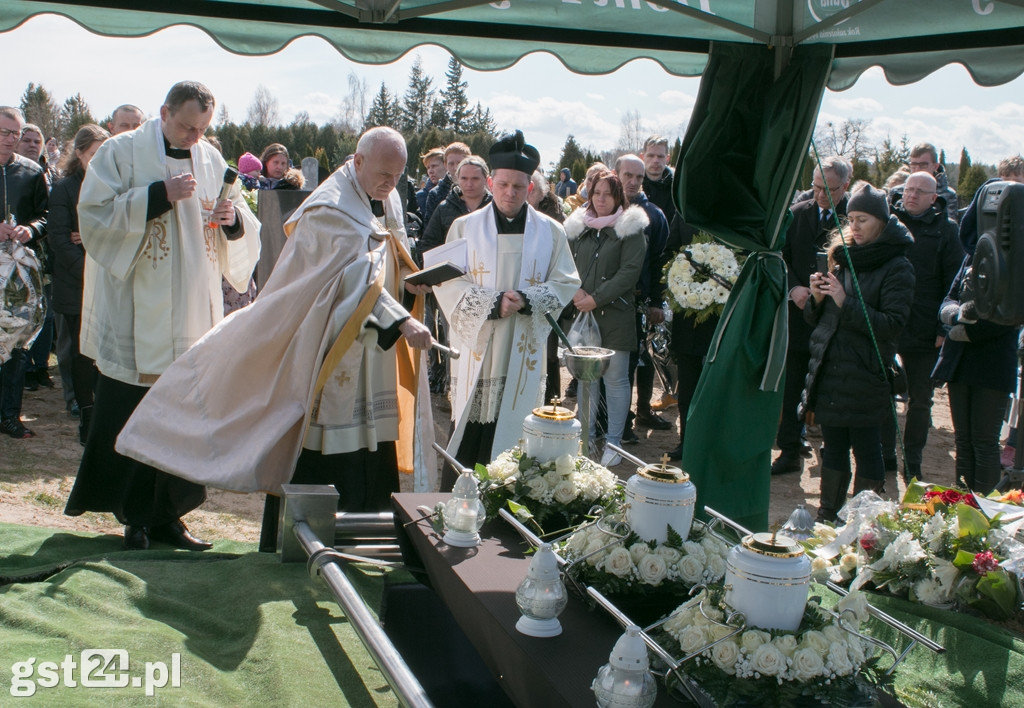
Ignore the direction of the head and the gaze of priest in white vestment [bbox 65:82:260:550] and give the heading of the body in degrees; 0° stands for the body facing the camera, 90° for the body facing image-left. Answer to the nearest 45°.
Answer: approximately 315°

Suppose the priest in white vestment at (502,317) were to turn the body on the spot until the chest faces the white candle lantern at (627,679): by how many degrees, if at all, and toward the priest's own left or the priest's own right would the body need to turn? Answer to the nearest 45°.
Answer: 0° — they already face it

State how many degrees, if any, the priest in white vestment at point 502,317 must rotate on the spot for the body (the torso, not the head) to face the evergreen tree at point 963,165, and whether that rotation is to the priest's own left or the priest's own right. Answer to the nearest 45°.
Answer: approximately 135° to the priest's own left

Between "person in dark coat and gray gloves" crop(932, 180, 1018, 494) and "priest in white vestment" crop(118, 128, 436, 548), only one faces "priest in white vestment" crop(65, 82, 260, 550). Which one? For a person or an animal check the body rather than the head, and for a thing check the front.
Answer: the person in dark coat and gray gloves

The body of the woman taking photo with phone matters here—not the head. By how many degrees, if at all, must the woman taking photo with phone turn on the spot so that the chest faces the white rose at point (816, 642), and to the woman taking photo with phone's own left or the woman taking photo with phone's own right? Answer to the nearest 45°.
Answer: approximately 45° to the woman taking photo with phone's own left

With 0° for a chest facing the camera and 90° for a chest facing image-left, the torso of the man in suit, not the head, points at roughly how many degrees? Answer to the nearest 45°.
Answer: approximately 45°

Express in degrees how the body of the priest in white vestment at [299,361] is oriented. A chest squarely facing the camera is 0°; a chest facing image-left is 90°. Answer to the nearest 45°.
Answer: approximately 315°

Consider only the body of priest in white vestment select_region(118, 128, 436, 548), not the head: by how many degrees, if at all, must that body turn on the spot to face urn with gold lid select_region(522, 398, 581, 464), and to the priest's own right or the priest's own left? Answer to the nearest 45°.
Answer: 0° — they already face it
